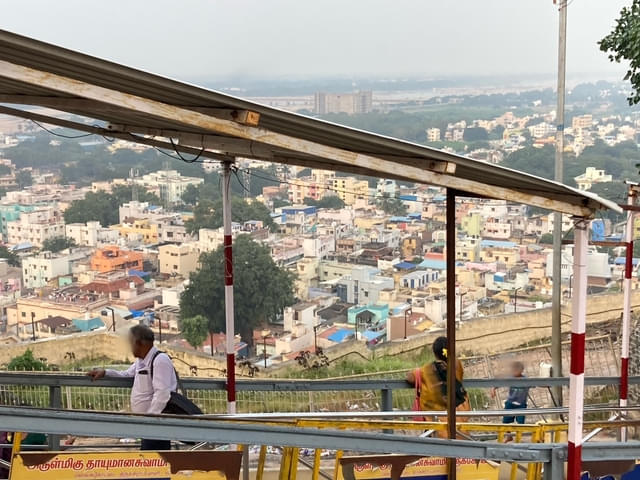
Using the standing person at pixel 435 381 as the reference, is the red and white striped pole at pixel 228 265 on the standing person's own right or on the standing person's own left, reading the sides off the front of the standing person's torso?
on the standing person's own left

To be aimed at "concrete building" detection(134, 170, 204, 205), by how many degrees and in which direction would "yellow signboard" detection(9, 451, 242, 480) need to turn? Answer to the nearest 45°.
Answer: approximately 180°

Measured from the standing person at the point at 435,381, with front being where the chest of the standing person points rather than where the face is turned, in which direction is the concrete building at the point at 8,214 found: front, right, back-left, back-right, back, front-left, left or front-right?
front-left

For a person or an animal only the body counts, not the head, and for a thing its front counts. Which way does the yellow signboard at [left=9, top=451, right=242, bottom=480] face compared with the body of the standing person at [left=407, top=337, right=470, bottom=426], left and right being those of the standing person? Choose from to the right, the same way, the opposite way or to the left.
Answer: the opposite way

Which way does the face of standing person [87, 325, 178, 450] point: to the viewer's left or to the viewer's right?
to the viewer's left

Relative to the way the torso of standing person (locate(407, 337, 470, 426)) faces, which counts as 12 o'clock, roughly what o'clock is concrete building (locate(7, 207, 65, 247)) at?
The concrete building is roughly at 11 o'clock from the standing person.

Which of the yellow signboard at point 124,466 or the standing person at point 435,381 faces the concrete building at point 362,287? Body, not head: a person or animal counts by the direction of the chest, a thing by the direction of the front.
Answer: the standing person

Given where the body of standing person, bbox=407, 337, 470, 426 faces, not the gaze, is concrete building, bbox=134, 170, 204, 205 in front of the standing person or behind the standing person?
in front

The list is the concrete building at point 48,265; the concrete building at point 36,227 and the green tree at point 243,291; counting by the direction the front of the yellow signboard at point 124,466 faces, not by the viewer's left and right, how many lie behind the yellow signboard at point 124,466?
3

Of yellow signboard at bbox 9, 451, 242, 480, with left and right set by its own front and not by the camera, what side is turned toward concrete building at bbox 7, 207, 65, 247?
back

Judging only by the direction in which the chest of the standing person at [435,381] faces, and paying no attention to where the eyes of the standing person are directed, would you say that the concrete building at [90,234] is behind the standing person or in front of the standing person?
in front

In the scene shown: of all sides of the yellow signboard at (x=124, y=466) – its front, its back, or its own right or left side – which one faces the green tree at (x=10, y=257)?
back

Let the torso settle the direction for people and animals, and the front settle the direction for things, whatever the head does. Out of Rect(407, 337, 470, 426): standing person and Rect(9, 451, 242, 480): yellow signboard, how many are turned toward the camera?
1

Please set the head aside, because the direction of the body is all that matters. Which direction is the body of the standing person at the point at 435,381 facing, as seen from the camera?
away from the camera
